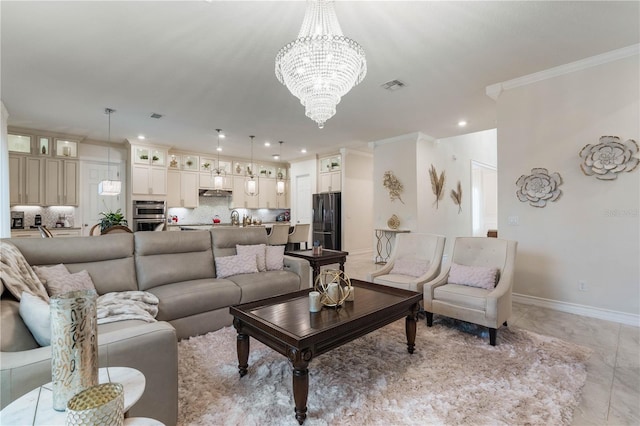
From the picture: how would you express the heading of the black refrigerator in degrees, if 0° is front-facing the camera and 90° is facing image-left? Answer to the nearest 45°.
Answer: approximately 45°

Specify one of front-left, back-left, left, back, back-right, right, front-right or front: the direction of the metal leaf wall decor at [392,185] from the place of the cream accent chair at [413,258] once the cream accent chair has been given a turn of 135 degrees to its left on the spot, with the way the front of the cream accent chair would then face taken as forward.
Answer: left

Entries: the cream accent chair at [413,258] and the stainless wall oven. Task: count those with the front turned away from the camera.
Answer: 0

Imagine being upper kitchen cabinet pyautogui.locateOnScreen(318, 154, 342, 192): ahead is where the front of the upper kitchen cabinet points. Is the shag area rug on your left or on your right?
on your left

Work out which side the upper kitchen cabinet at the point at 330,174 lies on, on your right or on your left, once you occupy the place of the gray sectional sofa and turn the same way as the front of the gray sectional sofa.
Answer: on your left

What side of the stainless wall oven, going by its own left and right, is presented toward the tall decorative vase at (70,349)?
front

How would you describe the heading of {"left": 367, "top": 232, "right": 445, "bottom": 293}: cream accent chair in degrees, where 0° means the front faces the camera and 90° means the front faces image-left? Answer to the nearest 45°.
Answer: approximately 45°

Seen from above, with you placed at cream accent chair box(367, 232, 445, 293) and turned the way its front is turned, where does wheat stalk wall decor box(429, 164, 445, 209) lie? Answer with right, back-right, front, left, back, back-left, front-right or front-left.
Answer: back-right

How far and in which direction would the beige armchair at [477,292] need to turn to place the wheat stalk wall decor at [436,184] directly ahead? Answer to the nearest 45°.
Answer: approximately 135° to its right

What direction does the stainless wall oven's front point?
toward the camera

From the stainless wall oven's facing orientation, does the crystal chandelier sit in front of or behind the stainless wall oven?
in front

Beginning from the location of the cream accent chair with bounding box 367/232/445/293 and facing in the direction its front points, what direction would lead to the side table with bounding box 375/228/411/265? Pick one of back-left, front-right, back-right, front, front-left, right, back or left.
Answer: back-right

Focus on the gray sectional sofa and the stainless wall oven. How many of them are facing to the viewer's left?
0

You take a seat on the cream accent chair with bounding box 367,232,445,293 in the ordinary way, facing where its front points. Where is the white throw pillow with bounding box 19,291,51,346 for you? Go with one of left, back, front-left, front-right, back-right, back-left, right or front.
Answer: front

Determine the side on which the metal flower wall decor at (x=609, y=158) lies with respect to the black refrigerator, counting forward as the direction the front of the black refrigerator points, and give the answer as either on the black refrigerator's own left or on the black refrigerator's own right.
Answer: on the black refrigerator's own left

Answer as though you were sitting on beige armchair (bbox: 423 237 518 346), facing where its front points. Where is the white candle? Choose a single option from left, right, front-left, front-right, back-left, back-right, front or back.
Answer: front

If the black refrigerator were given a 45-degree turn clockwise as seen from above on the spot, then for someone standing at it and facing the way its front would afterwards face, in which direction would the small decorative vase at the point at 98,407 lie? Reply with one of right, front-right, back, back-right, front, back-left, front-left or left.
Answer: left

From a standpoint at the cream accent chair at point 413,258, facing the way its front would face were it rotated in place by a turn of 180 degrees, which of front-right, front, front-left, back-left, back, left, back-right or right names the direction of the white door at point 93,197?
back-left
